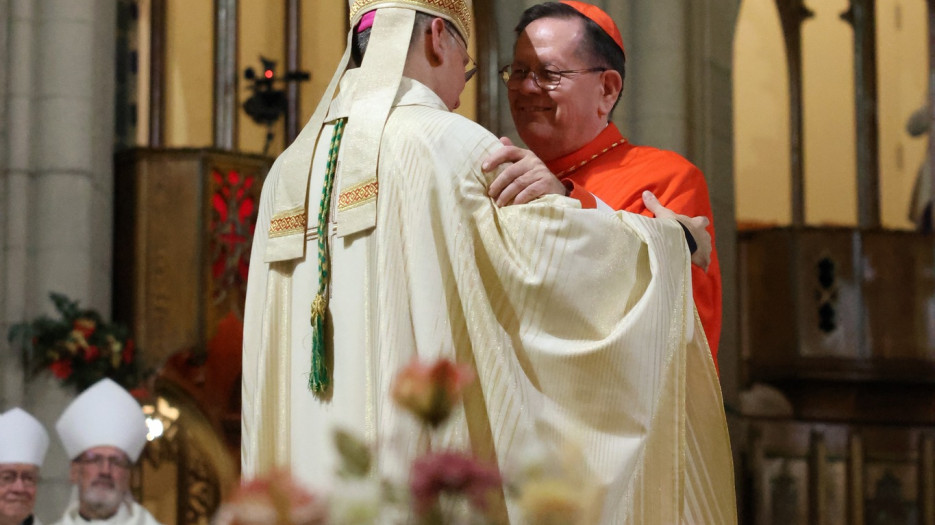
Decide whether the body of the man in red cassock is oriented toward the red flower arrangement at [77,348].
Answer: no

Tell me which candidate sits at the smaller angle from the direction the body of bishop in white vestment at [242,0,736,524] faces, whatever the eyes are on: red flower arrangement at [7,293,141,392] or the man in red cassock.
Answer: the man in red cassock

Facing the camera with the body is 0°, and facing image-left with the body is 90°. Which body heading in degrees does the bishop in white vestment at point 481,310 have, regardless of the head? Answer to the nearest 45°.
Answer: approximately 225°

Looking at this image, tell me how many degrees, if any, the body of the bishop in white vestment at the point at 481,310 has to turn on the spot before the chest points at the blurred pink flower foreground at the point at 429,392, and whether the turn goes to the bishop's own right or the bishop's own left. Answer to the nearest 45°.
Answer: approximately 135° to the bishop's own right

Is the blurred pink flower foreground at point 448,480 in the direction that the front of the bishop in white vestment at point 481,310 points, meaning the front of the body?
no

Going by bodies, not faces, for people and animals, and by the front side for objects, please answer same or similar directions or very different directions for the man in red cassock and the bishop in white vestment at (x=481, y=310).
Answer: very different directions

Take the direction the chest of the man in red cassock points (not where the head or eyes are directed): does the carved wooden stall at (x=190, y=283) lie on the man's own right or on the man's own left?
on the man's own right

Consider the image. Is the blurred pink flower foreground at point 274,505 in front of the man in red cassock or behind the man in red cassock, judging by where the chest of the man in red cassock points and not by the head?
in front

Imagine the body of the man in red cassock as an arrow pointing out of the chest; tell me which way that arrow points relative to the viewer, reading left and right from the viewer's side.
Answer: facing the viewer and to the left of the viewer

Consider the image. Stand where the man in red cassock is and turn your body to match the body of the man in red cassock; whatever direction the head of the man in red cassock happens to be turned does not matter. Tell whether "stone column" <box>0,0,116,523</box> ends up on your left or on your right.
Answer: on your right

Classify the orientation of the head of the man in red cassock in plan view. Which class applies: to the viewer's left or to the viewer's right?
to the viewer's left

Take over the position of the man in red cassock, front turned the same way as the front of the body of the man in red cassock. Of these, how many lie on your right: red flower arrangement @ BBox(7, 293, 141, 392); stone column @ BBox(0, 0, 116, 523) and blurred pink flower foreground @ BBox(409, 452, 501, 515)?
2

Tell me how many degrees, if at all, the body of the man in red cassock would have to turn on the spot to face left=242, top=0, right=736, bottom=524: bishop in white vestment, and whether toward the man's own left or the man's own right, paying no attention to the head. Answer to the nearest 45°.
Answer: approximately 45° to the man's own left
